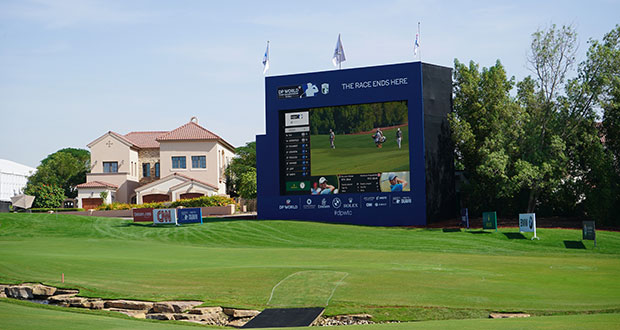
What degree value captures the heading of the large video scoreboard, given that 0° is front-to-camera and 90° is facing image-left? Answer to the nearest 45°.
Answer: approximately 45°

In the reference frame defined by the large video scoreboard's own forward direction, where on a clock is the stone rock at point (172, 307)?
The stone rock is roughly at 11 o'clock from the large video scoreboard.

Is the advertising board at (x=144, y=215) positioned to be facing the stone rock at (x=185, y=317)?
yes

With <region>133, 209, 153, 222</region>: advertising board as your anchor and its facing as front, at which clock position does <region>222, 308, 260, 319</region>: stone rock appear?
The stone rock is roughly at 12 o'clock from the advertising board.

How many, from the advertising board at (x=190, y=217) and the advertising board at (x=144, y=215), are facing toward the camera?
2

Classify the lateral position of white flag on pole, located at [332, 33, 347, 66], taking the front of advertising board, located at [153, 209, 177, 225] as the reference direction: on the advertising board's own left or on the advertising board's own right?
on the advertising board's own left

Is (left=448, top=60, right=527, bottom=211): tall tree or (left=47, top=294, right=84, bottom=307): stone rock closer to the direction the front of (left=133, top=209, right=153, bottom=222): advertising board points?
the stone rock

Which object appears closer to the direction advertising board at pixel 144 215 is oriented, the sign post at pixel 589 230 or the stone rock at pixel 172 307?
the stone rock
